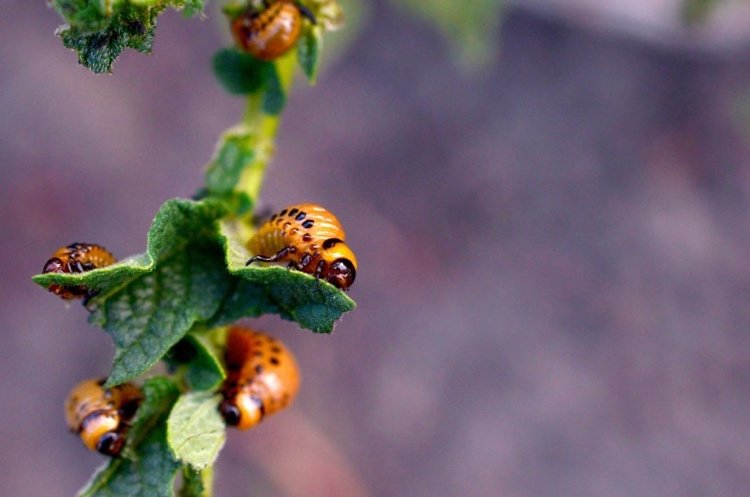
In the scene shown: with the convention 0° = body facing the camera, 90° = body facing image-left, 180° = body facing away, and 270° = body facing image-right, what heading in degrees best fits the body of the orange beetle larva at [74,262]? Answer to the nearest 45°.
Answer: approximately 90°

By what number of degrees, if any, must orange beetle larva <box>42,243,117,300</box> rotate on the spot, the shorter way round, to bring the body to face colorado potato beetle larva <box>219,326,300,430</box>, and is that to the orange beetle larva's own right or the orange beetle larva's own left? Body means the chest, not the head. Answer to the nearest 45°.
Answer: approximately 180°

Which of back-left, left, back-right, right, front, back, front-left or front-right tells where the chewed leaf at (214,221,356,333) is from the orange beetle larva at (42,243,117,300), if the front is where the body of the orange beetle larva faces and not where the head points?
back-left
